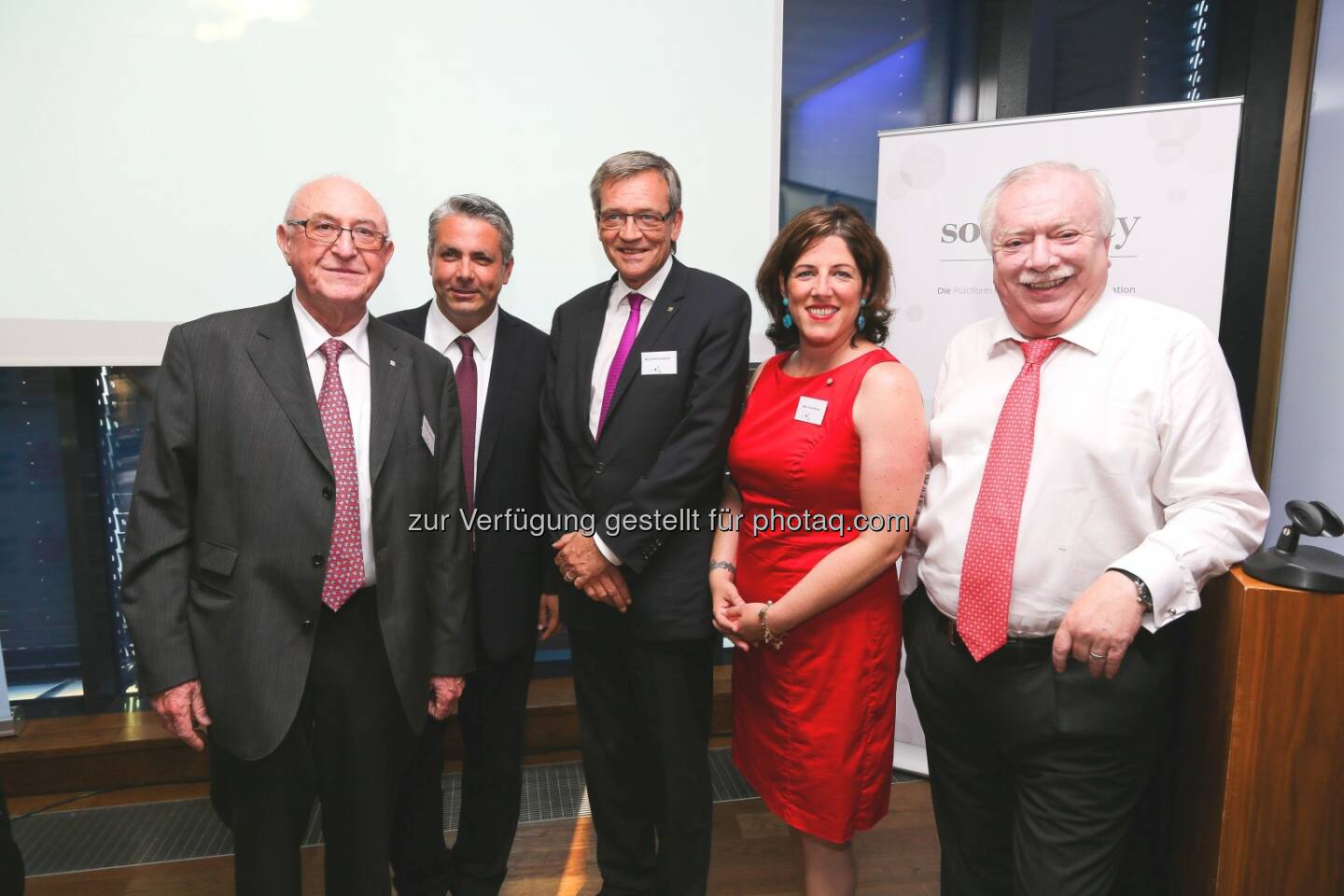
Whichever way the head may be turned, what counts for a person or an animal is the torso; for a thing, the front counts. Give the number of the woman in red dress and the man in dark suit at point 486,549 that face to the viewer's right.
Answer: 0

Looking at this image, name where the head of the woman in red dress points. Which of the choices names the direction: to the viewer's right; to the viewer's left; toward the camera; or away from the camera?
toward the camera

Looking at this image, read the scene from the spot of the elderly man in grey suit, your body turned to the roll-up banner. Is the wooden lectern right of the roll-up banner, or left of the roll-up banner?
right

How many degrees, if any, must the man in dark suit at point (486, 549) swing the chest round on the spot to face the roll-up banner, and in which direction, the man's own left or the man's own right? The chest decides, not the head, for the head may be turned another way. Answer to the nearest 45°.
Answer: approximately 90° to the man's own left

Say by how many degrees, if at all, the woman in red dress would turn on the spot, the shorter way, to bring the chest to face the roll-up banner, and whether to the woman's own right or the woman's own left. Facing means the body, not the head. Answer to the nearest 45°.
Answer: approximately 180°

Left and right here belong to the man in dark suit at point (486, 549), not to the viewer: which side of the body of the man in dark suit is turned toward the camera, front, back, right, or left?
front

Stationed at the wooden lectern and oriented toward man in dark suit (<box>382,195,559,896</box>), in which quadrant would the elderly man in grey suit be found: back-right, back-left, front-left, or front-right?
front-left

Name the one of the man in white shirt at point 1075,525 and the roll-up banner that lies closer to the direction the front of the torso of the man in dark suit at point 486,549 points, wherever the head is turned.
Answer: the man in white shirt

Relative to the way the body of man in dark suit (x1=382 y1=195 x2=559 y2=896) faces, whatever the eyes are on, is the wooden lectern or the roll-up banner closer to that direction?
the wooden lectern

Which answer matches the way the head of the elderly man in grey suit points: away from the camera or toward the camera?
toward the camera

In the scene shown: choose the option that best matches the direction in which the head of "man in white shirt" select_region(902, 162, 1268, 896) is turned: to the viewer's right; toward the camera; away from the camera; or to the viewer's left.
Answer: toward the camera

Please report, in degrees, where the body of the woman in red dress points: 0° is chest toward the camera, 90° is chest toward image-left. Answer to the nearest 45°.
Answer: approximately 45°
